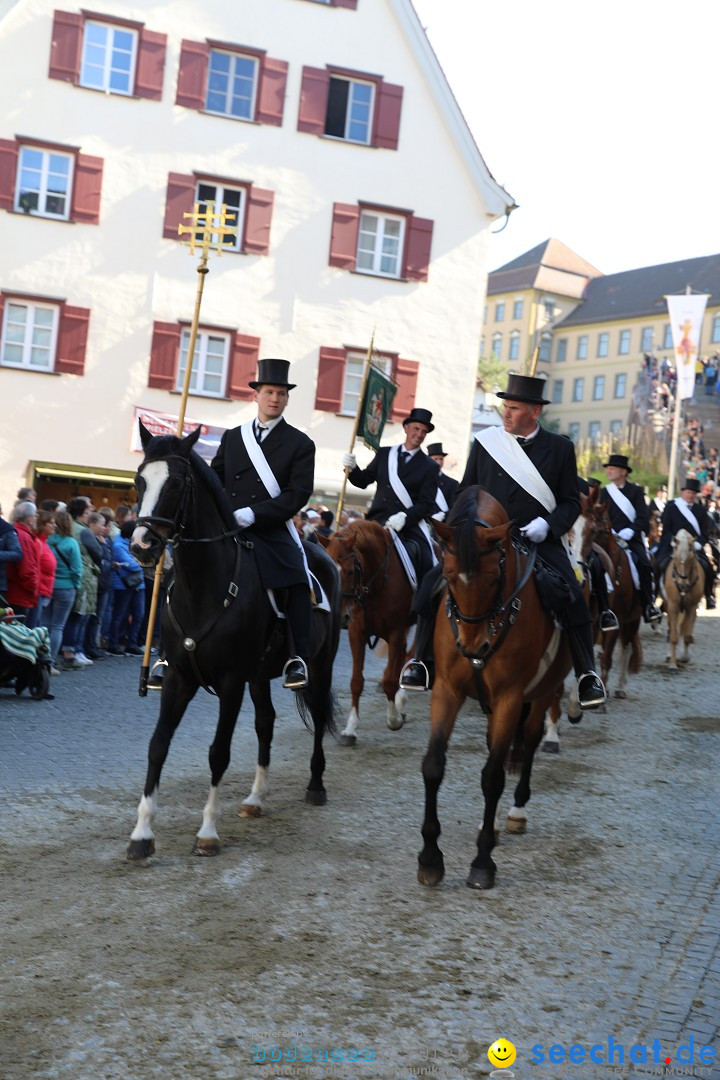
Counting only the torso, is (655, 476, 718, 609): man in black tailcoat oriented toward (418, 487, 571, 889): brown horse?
yes

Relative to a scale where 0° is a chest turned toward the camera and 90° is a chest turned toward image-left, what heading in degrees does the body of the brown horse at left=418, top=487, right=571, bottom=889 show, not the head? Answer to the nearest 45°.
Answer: approximately 45°

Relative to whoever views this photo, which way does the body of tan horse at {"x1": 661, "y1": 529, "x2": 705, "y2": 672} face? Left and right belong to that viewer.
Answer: facing the viewer

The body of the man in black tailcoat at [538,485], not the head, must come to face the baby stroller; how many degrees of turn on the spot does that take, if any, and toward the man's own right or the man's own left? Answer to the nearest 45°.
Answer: approximately 90° to the man's own right

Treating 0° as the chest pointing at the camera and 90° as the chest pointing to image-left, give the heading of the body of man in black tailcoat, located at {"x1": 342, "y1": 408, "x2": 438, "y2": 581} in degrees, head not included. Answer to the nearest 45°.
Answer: approximately 45°

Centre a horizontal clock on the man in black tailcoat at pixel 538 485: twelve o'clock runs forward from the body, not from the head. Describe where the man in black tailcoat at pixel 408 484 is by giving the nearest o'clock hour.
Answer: the man in black tailcoat at pixel 408 484 is roughly at 4 o'clock from the man in black tailcoat at pixel 538 485.

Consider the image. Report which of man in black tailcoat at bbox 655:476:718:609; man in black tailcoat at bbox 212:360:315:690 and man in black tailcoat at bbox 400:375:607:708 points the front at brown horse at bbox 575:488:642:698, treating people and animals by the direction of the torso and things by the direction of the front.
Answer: man in black tailcoat at bbox 655:476:718:609

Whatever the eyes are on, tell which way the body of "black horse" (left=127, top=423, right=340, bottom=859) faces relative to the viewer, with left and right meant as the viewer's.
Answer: facing the viewer and to the left of the viewer

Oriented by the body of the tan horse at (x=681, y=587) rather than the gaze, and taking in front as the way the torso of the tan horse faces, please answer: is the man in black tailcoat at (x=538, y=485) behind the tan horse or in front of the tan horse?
in front

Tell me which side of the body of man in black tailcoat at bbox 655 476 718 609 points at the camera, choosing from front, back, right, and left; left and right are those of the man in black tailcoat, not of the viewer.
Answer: front

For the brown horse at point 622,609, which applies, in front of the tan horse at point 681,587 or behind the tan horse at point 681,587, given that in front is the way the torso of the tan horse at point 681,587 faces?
in front

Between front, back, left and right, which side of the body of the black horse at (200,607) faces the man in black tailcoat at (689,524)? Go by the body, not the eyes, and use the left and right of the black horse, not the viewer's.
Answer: back

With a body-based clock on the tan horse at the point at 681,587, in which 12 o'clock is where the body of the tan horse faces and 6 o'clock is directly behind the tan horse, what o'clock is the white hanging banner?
The white hanging banner is roughly at 6 o'clock from the tan horse.

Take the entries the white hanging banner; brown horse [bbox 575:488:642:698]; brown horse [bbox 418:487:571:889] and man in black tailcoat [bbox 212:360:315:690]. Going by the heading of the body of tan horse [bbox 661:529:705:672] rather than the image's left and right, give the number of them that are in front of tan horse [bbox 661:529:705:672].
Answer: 3

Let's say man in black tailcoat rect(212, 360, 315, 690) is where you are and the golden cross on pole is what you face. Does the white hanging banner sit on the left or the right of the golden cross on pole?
right
